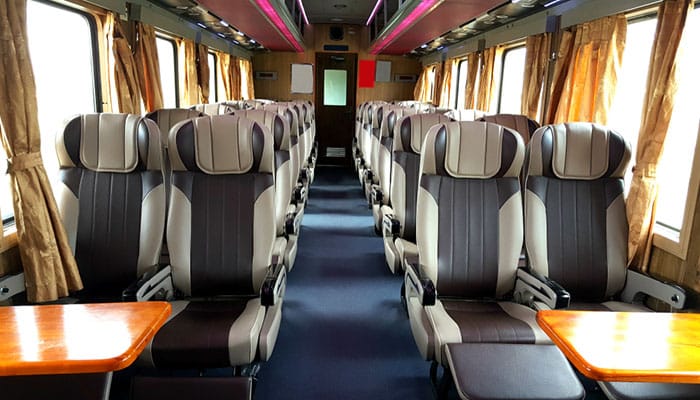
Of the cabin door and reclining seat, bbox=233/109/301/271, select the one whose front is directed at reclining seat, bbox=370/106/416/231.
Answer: the cabin door

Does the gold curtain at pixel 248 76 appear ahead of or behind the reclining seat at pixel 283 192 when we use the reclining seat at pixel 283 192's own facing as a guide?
behind

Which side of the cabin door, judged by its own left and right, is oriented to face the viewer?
front

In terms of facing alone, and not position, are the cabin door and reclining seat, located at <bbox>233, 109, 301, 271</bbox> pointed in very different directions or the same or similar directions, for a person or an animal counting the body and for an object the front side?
same or similar directions

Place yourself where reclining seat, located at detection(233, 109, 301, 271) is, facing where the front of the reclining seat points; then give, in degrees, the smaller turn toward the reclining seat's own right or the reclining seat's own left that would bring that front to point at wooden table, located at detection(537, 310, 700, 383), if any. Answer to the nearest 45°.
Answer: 0° — it already faces it

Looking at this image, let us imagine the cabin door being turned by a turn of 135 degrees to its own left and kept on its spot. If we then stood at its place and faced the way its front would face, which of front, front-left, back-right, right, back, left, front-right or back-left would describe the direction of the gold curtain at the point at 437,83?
right

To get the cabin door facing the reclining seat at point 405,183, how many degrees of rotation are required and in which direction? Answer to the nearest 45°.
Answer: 0° — it already faces it

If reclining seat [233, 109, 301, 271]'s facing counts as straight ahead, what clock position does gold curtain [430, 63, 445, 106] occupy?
The gold curtain is roughly at 7 o'clock from the reclining seat.

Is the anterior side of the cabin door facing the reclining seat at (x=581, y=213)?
yes

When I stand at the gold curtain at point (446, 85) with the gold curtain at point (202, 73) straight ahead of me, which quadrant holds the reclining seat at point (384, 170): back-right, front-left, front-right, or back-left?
front-left

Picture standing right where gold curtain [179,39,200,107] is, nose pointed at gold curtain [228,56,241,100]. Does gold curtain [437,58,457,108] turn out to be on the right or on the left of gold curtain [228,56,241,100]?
right

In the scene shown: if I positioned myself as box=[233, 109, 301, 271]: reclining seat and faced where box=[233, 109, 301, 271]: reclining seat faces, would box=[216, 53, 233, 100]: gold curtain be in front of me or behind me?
behind

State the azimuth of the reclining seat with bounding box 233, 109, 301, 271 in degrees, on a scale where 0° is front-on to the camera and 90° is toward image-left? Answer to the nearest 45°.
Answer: approximately 0°

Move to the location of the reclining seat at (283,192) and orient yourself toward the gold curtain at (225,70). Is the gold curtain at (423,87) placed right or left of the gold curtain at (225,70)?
right

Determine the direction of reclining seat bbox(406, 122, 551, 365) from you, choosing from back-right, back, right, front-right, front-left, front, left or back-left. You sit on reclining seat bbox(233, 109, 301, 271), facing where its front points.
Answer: front-left

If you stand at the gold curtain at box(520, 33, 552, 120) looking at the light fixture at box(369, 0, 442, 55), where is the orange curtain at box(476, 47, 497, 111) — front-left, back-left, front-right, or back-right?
front-right
